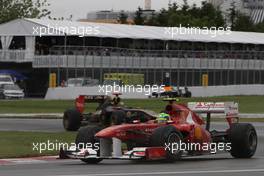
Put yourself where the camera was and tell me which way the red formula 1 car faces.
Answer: facing the viewer and to the left of the viewer
